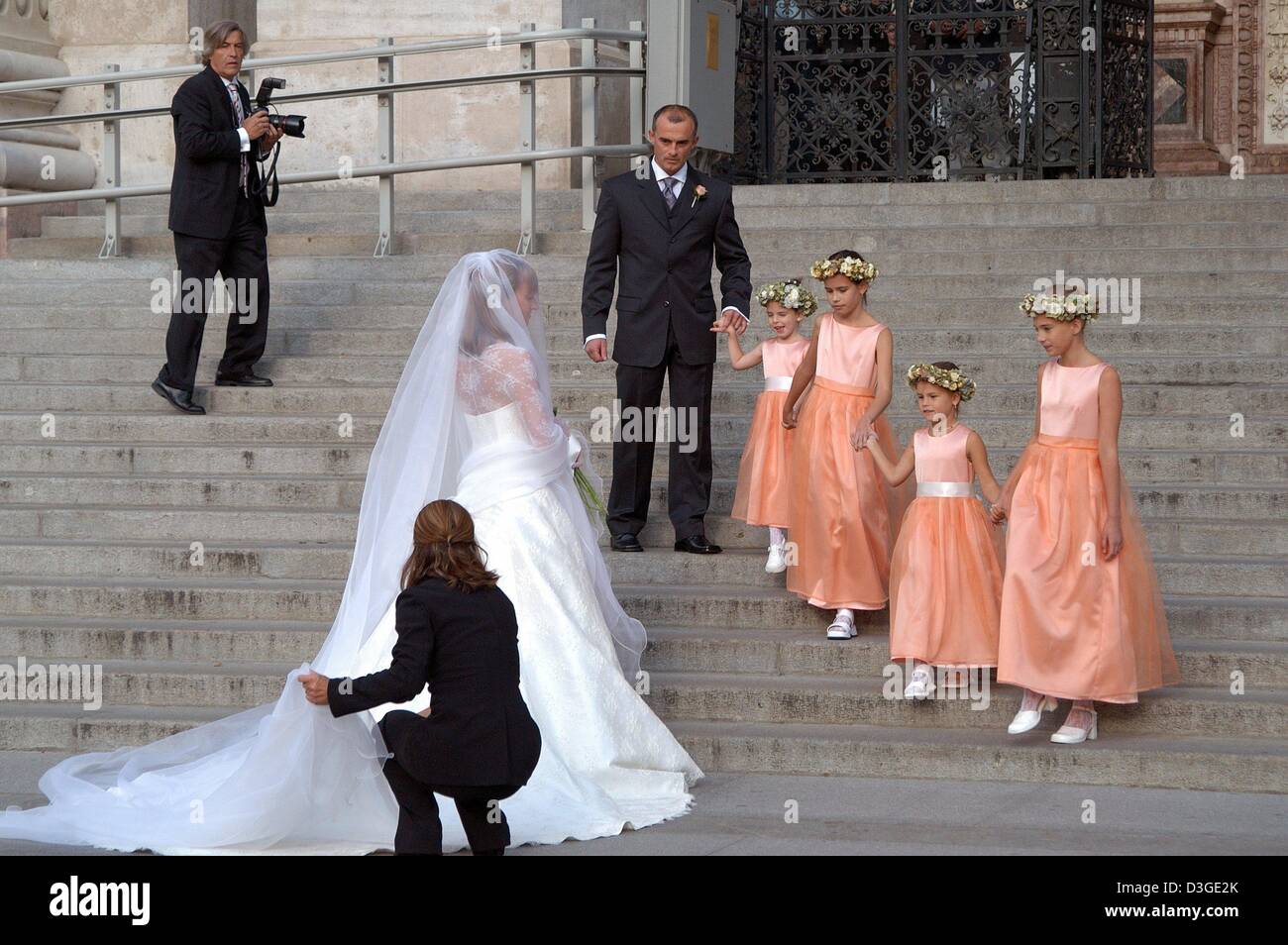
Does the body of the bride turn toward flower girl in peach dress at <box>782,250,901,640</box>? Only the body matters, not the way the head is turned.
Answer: yes

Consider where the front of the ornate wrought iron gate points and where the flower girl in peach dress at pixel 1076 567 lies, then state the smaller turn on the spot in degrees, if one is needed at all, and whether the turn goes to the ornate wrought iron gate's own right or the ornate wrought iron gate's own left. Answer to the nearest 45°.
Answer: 0° — it already faces them

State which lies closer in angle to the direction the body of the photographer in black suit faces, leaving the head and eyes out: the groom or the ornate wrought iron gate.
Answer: the groom

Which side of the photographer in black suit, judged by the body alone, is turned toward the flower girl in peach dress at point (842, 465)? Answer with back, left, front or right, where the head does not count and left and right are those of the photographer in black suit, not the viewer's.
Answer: front

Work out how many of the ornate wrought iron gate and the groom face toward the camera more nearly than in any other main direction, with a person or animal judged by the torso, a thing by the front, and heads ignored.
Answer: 2

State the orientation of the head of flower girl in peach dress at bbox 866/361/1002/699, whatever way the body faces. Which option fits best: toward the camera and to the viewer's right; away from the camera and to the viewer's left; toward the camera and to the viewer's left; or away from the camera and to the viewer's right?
toward the camera and to the viewer's left

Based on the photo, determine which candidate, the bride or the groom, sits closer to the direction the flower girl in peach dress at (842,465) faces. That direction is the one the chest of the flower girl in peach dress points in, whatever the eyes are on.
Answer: the bride

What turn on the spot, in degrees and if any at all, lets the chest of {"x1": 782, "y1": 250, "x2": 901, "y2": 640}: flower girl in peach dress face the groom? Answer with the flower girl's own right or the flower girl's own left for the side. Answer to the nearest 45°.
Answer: approximately 90° to the flower girl's own right

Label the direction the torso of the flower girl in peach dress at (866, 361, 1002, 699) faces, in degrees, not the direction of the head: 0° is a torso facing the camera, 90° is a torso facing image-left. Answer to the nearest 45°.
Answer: approximately 45°

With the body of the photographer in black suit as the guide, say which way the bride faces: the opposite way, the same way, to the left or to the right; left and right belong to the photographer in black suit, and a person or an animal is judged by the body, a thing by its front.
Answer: to the left

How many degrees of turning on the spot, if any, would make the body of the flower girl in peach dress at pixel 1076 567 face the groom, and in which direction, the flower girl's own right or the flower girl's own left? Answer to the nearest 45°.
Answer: approximately 90° to the flower girl's own right

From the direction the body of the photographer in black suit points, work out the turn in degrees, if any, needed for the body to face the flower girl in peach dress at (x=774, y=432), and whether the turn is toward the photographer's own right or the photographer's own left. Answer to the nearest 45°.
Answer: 0° — they already face them

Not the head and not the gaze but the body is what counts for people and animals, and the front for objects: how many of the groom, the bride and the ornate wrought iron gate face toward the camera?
2

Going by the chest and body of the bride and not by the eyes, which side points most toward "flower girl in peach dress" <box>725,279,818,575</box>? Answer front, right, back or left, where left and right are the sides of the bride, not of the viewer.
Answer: front
